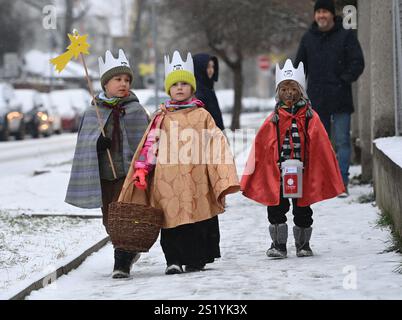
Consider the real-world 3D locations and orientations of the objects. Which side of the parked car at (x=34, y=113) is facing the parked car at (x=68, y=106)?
back

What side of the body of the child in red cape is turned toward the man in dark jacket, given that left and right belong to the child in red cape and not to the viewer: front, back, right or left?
back

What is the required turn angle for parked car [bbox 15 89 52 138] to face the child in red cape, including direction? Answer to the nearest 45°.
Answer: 0° — it already faces them

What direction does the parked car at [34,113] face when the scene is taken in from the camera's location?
facing the viewer

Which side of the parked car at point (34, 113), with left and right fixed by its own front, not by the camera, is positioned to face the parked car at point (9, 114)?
right

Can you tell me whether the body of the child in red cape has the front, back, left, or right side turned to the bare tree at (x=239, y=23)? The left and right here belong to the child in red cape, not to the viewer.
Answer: back

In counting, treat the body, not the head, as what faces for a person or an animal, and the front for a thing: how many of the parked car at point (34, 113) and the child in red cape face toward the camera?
2
